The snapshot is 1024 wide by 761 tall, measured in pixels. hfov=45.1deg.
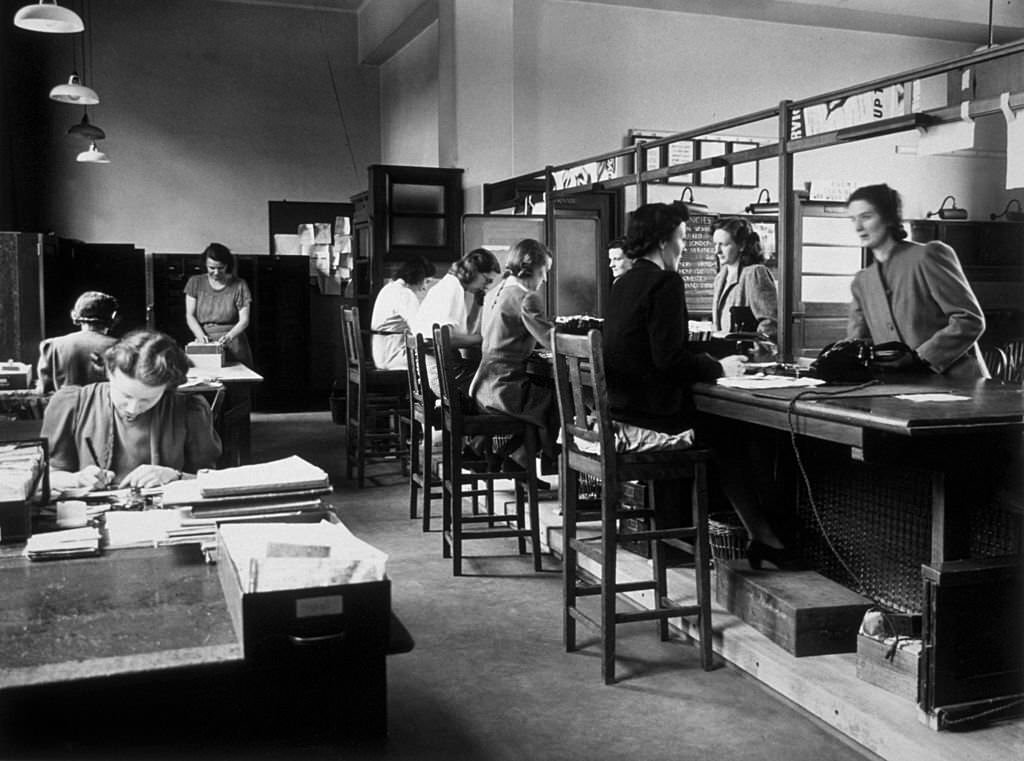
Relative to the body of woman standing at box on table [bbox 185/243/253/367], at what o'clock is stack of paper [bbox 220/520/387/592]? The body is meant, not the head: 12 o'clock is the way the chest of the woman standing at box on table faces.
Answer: The stack of paper is roughly at 12 o'clock from the woman standing at box on table.

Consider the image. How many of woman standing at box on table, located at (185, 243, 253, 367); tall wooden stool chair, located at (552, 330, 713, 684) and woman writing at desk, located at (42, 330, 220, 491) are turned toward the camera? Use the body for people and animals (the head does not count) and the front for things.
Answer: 2

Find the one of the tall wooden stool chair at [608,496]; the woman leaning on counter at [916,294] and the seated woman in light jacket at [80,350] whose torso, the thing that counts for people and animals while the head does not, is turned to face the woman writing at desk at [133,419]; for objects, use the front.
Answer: the woman leaning on counter

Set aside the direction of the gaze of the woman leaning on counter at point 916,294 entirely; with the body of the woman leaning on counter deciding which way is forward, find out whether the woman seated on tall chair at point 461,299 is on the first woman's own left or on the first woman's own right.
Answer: on the first woman's own right

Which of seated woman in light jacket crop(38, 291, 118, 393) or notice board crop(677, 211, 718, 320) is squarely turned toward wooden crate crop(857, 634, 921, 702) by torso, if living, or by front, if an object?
the notice board

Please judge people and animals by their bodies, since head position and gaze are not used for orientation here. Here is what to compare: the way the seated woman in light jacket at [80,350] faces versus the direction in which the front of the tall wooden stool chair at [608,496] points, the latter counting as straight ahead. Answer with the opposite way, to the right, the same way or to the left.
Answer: to the left

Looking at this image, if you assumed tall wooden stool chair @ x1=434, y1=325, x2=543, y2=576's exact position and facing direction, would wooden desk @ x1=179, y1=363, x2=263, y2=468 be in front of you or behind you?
behind

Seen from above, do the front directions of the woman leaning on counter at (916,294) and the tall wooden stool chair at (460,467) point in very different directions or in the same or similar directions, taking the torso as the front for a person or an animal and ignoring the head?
very different directions

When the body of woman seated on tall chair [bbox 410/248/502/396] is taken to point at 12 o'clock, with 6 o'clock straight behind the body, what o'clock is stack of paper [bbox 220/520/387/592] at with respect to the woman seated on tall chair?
The stack of paper is roughly at 3 o'clock from the woman seated on tall chair.

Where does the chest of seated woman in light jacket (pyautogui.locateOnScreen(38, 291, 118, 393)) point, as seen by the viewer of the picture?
away from the camera

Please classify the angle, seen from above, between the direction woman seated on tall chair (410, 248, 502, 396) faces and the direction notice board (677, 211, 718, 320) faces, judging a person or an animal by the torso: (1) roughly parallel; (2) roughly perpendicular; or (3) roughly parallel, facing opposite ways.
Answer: roughly perpendicular

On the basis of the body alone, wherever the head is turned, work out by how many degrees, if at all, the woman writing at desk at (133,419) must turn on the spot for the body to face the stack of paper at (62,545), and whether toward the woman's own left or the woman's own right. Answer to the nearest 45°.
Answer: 0° — they already face it

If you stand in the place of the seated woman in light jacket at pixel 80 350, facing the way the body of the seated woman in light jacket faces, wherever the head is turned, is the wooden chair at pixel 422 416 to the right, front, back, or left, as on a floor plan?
right

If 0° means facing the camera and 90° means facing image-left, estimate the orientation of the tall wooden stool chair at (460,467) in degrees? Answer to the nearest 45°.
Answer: approximately 270°
